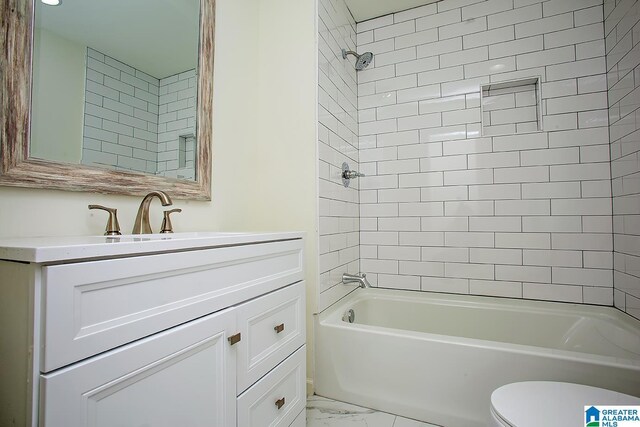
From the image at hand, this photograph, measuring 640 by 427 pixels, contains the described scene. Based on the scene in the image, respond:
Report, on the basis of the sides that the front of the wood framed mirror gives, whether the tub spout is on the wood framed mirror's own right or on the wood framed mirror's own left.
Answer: on the wood framed mirror's own left

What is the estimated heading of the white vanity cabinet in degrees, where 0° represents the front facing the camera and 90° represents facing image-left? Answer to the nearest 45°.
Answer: approximately 315°

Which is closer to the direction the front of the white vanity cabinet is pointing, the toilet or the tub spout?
the toilet

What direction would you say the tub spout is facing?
to the viewer's right

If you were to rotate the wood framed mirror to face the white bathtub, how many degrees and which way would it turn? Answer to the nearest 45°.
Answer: approximately 45° to its left
